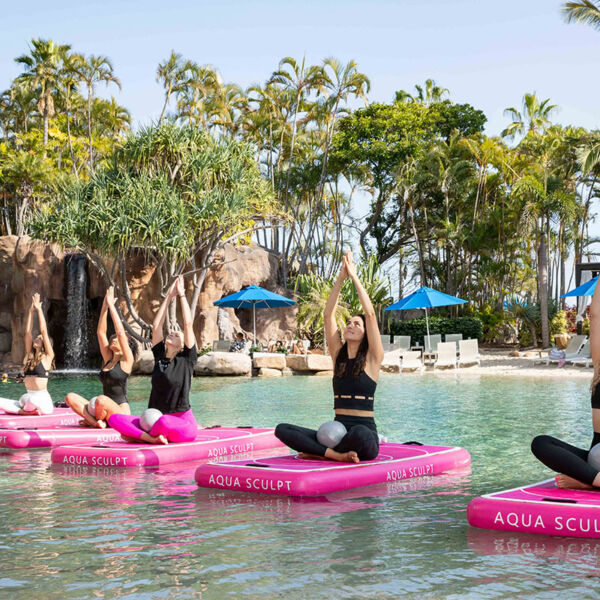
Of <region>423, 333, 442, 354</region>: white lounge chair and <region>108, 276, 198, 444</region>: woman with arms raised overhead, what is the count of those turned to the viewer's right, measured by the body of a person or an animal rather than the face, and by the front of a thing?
0

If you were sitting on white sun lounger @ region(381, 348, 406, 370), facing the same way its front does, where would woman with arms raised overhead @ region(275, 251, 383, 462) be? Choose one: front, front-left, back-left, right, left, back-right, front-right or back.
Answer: front-left

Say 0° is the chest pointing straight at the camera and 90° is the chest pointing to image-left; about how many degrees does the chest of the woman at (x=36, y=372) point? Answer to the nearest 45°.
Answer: approximately 45°

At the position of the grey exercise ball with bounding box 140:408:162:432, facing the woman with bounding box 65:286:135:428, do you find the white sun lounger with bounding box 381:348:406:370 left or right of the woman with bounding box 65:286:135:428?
right

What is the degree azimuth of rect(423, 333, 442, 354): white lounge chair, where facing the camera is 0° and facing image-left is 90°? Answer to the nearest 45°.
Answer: approximately 45°

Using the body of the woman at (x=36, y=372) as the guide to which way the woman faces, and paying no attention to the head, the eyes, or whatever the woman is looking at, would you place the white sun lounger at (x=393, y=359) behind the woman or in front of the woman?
behind

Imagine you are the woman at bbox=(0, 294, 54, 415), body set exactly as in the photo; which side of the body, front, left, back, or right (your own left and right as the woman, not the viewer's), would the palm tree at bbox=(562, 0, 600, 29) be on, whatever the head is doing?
back

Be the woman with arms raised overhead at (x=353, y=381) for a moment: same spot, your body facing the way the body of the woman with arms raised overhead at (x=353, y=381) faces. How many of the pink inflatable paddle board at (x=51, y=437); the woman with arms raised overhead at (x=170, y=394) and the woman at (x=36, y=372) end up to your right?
3

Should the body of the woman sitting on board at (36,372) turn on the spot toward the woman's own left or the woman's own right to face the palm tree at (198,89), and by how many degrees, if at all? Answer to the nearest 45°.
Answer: approximately 135° to the woman's own right

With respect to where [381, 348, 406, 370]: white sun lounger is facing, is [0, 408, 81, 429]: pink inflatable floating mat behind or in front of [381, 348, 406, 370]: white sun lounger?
in front

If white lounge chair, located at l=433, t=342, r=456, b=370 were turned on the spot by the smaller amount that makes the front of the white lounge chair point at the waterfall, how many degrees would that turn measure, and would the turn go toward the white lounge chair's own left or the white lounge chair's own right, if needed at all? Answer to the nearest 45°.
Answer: approximately 45° to the white lounge chair's own right

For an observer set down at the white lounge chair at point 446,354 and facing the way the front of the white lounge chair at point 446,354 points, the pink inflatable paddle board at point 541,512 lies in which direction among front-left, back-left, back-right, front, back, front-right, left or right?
front-left
